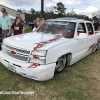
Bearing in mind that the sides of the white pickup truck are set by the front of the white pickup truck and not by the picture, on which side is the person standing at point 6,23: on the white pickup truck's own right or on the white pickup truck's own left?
on the white pickup truck's own right

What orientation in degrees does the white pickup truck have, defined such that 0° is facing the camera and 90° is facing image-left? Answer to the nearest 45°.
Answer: approximately 45°
